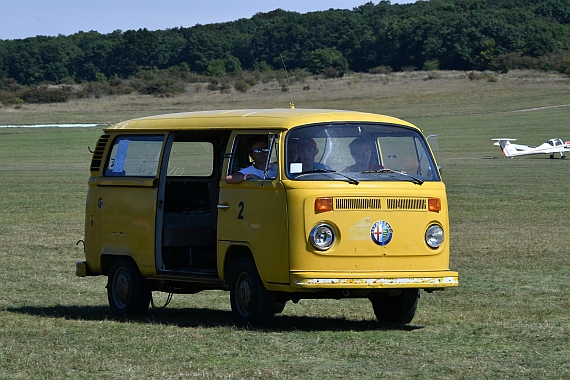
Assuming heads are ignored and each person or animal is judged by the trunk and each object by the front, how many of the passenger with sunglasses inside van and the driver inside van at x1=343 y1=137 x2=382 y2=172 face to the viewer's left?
0

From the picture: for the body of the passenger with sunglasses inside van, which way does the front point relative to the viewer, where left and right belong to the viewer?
facing the viewer and to the right of the viewer

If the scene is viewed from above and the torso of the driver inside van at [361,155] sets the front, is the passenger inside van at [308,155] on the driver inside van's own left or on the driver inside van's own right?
on the driver inside van's own right

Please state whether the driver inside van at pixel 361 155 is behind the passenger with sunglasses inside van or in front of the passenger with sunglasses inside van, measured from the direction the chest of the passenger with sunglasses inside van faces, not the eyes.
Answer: in front
